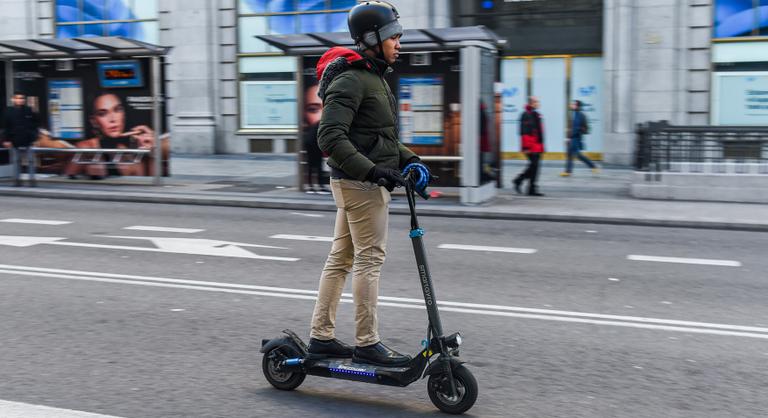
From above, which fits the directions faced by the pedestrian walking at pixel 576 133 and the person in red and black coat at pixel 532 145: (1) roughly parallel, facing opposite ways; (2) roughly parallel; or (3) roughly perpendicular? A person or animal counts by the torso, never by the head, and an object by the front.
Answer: roughly parallel, facing opposite ways

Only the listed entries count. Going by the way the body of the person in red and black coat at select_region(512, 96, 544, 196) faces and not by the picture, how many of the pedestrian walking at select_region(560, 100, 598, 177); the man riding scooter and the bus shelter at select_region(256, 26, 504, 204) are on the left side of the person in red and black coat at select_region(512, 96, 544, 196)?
1

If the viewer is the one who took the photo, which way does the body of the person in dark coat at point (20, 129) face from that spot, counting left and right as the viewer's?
facing the viewer

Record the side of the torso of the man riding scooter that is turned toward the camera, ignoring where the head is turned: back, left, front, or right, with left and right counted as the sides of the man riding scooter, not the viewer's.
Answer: right

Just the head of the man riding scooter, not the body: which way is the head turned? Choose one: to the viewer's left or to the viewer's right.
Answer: to the viewer's right

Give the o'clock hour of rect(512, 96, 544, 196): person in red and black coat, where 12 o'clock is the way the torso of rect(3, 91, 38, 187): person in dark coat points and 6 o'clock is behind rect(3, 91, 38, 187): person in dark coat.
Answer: rect(512, 96, 544, 196): person in red and black coat is roughly at 10 o'clock from rect(3, 91, 38, 187): person in dark coat.

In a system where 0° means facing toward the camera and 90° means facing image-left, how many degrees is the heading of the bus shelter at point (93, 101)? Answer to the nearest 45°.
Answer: approximately 0°

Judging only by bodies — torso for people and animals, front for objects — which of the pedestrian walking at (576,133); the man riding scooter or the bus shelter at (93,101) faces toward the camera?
the bus shelter

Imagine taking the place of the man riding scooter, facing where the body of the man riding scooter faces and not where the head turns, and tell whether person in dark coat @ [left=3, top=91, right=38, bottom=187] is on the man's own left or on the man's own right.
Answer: on the man's own left

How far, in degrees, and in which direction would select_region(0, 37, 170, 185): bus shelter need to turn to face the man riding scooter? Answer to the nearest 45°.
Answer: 0° — it already faces them
